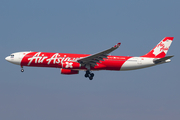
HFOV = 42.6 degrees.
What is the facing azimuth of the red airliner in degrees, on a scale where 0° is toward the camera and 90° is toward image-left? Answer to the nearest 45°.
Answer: approximately 90°
